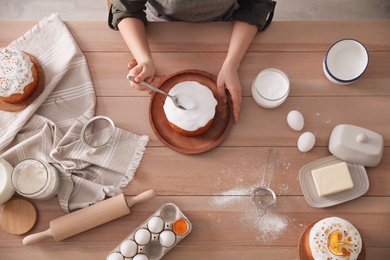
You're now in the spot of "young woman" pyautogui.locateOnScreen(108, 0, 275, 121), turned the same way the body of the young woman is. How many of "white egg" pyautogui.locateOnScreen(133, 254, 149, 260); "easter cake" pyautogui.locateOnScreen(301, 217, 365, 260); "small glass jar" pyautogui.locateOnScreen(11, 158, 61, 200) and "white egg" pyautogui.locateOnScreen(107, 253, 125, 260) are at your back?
0

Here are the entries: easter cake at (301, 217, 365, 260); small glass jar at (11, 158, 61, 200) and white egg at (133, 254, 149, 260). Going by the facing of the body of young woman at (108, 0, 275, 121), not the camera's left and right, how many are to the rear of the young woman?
0

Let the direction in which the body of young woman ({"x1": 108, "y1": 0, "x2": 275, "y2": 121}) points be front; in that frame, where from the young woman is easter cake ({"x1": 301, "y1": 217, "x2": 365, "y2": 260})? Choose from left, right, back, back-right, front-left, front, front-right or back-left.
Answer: front-left

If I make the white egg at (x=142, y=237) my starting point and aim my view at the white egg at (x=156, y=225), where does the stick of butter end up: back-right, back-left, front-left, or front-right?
front-right

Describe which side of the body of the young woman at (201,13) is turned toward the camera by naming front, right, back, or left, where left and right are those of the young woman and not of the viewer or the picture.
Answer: front

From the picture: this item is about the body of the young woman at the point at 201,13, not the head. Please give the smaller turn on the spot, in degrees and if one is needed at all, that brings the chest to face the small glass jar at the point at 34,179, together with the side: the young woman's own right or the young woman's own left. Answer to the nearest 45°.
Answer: approximately 45° to the young woman's own right

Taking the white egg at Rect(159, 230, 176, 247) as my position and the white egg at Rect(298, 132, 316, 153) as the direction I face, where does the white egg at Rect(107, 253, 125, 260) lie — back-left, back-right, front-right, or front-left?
back-left

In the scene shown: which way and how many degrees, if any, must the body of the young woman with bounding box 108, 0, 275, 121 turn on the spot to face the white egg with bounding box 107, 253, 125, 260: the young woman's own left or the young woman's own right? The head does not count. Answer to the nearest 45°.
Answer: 0° — they already face it

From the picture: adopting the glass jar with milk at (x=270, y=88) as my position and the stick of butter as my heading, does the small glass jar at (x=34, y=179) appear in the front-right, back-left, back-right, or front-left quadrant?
back-right
